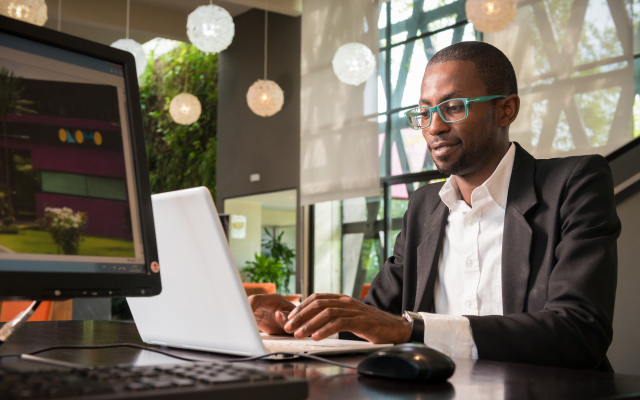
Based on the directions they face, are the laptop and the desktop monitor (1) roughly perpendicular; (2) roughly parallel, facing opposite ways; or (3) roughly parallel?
roughly perpendicular

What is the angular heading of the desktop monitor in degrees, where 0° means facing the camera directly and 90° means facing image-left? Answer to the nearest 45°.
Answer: approximately 315°

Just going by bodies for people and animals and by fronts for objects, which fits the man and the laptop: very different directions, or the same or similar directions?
very different directions

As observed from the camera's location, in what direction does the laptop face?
facing away from the viewer and to the right of the viewer

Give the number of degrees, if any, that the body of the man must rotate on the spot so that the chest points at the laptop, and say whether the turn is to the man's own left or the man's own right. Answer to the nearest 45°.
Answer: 0° — they already face it

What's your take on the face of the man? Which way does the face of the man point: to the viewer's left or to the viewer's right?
to the viewer's left

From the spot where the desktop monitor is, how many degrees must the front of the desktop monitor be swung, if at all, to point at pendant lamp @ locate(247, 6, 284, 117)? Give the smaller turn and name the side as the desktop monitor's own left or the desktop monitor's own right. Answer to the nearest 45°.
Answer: approximately 135° to the desktop monitor's own left
